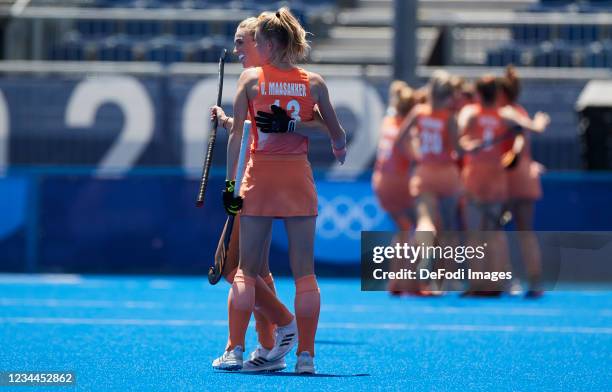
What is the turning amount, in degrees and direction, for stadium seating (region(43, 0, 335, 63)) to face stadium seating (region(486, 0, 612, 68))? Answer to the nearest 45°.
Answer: approximately 90° to its left

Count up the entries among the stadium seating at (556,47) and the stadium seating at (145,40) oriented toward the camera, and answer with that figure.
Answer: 2

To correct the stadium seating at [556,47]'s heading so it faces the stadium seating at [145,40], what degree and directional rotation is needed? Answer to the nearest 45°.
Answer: approximately 90° to its right

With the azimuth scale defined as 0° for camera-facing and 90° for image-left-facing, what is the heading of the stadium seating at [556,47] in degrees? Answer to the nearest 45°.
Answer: approximately 0°

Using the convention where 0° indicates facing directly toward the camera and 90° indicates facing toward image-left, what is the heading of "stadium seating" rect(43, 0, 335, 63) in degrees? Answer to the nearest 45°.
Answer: approximately 0°
